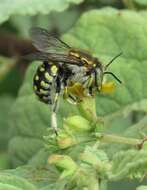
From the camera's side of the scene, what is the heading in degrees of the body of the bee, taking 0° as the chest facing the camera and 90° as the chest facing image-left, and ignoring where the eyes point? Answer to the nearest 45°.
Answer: approximately 270°

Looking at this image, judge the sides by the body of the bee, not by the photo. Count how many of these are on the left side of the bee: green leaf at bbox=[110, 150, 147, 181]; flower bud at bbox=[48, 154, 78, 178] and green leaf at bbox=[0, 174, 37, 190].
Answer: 0

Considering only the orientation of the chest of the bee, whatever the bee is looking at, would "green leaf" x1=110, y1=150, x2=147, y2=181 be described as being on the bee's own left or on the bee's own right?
on the bee's own right

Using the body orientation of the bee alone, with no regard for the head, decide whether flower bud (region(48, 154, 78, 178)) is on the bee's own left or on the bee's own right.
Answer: on the bee's own right

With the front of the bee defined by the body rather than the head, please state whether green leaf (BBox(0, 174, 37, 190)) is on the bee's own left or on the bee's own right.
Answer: on the bee's own right

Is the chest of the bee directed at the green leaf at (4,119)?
no

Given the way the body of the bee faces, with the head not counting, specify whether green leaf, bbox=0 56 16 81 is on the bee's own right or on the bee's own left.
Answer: on the bee's own left
